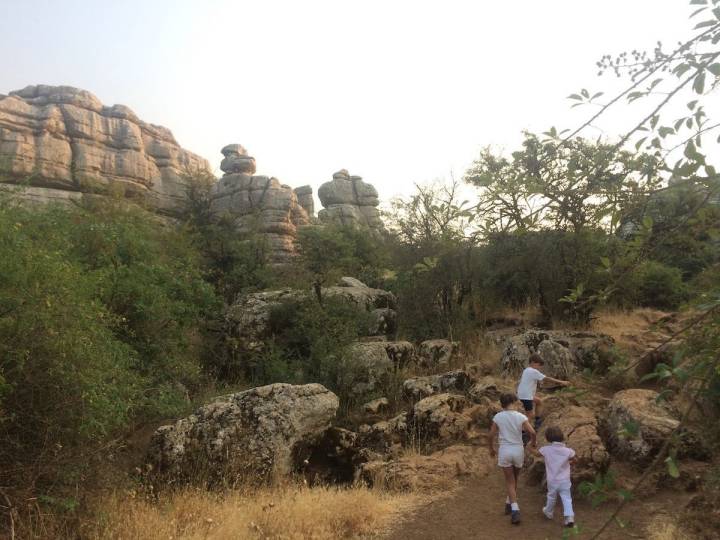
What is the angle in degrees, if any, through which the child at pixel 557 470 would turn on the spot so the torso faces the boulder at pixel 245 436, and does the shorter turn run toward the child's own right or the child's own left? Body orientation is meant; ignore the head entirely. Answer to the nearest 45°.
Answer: approximately 90° to the child's own left

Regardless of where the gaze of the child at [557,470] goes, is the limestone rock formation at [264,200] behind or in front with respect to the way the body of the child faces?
in front

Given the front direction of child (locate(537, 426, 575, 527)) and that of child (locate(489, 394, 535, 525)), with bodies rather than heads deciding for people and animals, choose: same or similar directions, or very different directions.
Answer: same or similar directions

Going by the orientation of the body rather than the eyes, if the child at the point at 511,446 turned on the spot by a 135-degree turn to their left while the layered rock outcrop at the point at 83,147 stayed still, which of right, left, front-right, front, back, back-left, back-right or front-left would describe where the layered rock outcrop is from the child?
right

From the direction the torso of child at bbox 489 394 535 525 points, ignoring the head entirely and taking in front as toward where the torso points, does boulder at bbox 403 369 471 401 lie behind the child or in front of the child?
in front

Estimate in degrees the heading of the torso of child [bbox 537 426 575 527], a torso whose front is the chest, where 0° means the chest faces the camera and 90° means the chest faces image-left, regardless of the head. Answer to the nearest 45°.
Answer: approximately 180°

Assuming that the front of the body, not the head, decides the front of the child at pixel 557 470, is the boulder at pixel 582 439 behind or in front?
in front

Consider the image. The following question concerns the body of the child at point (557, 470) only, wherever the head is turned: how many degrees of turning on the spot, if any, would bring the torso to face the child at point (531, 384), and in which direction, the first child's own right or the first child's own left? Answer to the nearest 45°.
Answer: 0° — they already face them

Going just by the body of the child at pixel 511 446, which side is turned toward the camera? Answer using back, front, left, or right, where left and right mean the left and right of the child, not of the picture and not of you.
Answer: back

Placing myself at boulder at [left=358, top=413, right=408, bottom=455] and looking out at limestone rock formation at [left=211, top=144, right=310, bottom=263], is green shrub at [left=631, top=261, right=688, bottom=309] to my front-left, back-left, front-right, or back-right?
front-right

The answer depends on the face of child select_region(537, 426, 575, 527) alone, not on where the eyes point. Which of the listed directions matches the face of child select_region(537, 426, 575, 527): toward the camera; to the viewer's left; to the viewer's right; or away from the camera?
away from the camera

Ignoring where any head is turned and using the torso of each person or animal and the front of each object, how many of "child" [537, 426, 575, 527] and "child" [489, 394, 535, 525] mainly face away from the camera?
2
